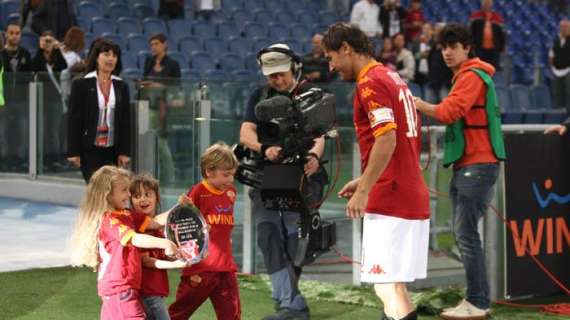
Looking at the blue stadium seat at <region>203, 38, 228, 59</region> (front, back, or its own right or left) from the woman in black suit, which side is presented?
front

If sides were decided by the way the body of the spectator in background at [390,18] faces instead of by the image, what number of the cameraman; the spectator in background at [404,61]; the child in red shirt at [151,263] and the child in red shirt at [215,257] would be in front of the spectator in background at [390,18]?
4

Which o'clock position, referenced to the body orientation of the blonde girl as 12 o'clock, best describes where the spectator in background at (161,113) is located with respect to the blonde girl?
The spectator in background is roughly at 9 o'clock from the blonde girl.

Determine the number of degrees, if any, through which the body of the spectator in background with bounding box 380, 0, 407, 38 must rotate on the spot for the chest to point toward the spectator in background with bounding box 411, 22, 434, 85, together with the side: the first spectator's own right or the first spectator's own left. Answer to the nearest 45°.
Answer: approximately 45° to the first spectator's own left

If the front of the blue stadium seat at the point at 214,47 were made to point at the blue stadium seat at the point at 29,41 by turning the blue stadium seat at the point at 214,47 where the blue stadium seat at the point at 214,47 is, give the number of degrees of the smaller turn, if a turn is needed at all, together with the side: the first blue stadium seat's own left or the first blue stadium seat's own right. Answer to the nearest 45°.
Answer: approximately 45° to the first blue stadium seat's own right

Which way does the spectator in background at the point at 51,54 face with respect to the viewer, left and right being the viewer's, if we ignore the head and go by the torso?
facing the viewer

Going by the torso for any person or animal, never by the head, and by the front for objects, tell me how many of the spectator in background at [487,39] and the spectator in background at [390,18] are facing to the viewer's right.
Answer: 0

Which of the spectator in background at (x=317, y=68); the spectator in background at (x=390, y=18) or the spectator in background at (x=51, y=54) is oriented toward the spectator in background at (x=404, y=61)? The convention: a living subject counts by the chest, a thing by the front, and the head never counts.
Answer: the spectator in background at (x=390, y=18)

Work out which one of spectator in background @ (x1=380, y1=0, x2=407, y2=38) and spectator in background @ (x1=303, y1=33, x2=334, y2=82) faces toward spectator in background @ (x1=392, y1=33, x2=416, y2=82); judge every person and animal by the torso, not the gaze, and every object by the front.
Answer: spectator in background @ (x1=380, y1=0, x2=407, y2=38)

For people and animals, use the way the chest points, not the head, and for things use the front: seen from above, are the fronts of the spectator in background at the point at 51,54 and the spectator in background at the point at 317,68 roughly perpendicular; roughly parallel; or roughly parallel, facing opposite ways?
roughly parallel

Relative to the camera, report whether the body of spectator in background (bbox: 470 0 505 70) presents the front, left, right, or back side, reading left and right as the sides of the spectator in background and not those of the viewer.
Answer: front

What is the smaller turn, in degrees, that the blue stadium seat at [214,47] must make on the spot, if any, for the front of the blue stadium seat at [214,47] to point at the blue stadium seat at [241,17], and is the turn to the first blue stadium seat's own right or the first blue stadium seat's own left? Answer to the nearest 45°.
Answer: approximately 180°

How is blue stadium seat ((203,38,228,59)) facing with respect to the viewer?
toward the camera

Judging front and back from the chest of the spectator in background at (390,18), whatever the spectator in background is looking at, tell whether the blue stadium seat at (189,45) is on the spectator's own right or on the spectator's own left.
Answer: on the spectator's own right

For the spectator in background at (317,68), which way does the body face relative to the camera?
toward the camera
